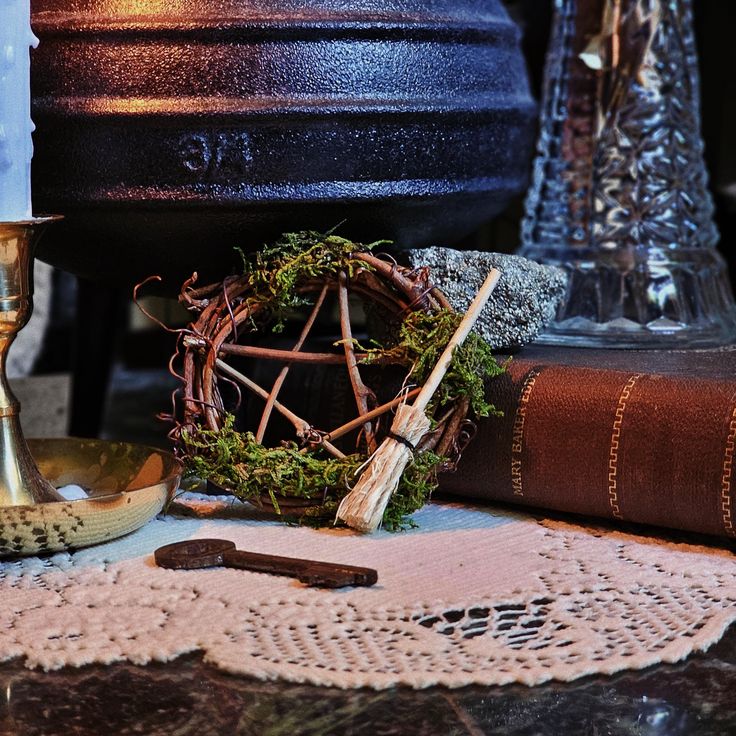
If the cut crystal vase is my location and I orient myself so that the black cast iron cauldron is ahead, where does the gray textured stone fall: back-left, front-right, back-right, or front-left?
front-left

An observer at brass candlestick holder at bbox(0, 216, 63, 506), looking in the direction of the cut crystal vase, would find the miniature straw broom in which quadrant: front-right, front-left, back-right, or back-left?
front-right

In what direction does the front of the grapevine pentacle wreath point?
toward the camera
